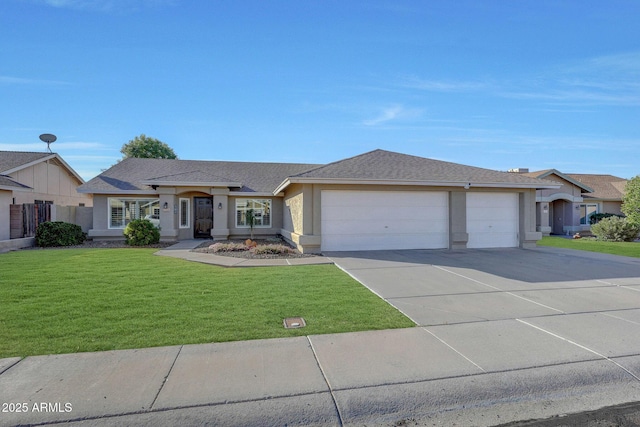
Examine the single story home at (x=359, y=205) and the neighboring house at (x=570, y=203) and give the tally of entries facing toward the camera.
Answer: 2

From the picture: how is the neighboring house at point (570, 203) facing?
toward the camera

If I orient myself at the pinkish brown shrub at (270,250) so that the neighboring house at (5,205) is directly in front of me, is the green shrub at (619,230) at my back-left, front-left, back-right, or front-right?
back-right

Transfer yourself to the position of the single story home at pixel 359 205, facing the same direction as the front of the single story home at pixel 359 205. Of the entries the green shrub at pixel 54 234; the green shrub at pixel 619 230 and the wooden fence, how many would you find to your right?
2

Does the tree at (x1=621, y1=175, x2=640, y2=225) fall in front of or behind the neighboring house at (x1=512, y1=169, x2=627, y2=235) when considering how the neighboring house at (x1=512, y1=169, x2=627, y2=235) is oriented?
in front

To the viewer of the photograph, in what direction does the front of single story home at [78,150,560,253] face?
facing the viewer

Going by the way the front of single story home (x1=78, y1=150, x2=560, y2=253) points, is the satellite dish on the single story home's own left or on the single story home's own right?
on the single story home's own right

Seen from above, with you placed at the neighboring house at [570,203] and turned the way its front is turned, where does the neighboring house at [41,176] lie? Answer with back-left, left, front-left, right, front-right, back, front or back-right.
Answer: front-right

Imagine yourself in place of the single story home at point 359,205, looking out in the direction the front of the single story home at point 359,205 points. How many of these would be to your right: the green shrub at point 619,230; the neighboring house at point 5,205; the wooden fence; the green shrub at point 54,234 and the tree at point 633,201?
3
